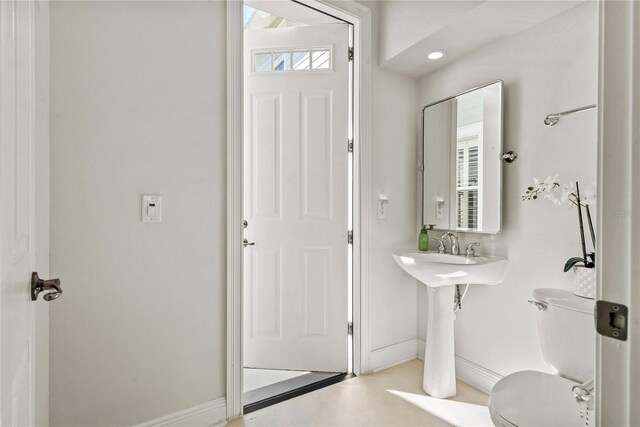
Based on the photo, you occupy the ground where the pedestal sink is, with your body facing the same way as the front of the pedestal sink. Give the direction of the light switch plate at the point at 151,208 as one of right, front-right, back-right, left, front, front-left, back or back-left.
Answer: front

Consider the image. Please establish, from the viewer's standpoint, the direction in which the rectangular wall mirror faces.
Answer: facing the viewer and to the left of the viewer

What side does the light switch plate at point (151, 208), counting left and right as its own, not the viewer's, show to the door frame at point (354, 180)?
left

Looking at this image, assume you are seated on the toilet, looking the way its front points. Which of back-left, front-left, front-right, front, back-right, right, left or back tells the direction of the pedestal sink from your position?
right

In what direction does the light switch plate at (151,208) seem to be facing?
toward the camera

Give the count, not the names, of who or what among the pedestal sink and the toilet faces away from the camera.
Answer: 0

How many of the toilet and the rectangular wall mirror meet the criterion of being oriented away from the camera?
0

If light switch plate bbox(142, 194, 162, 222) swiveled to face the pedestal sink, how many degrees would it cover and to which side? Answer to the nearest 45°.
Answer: approximately 90° to its left

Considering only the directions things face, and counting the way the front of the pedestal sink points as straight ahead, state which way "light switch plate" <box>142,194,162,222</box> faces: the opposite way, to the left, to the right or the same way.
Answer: to the left

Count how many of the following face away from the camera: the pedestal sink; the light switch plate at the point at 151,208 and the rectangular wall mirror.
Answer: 0
